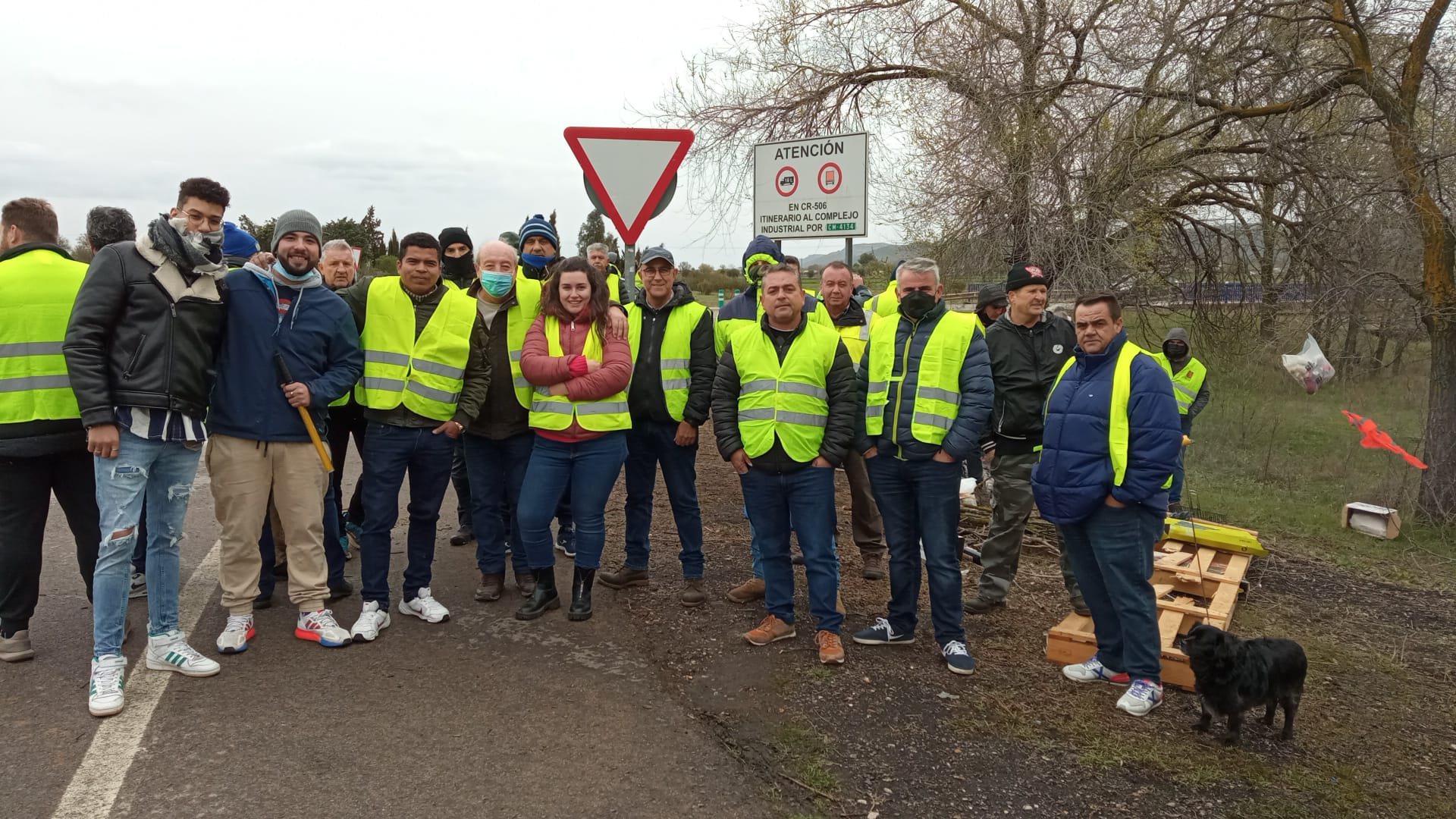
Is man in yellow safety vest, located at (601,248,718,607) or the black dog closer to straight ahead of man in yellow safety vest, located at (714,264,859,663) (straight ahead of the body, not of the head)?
the black dog

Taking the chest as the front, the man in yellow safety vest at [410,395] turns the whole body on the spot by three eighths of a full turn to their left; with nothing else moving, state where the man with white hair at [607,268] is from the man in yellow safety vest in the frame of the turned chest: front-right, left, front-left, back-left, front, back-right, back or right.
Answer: front

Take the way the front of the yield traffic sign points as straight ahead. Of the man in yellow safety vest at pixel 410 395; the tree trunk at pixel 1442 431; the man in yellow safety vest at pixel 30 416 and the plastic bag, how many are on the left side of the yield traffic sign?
2

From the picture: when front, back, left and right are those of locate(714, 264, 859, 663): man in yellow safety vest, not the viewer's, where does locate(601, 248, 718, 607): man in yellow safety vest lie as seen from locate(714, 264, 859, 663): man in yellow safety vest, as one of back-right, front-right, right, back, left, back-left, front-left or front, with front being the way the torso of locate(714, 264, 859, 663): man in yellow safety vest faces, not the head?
back-right

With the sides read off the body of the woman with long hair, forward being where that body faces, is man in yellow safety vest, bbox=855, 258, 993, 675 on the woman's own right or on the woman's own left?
on the woman's own left

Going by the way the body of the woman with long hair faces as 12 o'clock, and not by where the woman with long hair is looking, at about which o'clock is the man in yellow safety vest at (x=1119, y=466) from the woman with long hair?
The man in yellow safety vest is roughly at 10 o'clock from the woman with long hair.
